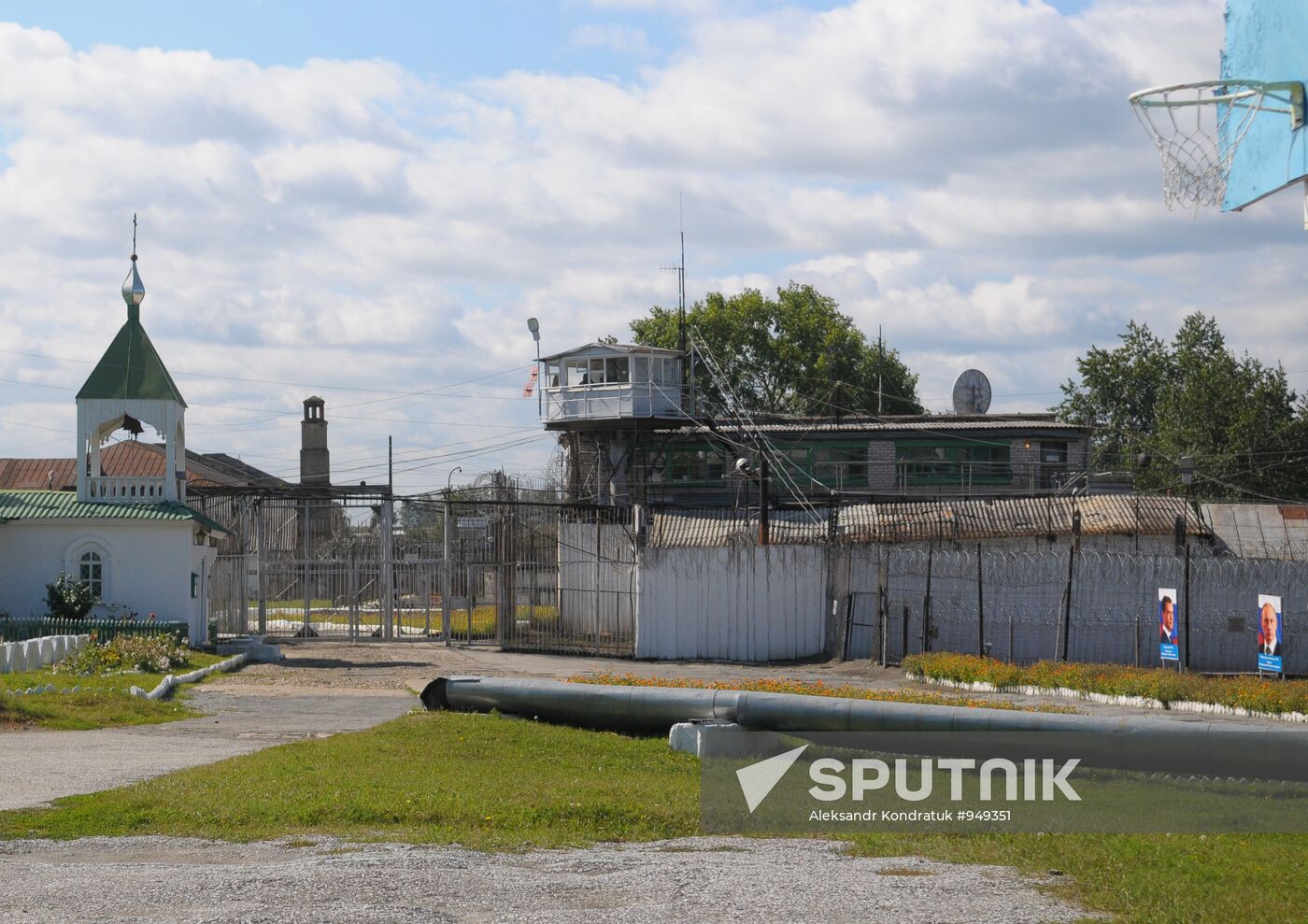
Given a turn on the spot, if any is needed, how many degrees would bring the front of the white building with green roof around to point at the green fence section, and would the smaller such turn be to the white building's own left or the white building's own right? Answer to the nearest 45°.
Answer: approximately 90° to the white building's own right

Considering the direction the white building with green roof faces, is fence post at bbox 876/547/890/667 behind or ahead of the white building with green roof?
ahead

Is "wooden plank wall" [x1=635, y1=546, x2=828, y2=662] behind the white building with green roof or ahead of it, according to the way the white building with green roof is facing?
ahead

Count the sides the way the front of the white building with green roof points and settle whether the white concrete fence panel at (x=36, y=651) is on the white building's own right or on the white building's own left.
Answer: on the white building's own right
